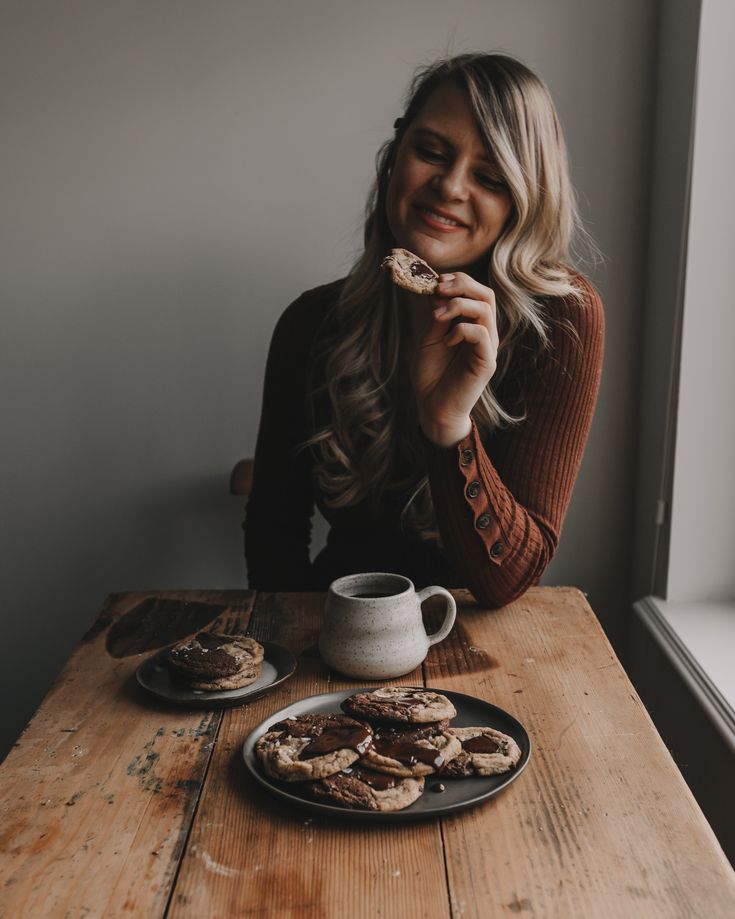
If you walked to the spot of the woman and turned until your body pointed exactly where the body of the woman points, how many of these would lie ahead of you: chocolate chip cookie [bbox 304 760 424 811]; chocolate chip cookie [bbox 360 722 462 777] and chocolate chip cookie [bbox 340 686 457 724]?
3

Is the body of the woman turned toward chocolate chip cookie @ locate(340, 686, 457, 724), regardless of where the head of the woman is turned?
yes

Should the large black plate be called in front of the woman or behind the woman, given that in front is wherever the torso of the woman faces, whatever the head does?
in front

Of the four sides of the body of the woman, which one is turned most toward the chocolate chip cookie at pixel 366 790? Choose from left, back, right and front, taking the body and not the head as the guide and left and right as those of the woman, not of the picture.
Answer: front

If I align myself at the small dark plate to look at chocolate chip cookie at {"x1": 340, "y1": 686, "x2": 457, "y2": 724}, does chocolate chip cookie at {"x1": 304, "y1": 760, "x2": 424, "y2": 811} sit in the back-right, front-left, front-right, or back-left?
front-right

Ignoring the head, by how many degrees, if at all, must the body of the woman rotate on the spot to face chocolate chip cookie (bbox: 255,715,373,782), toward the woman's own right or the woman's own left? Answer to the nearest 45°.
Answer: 0° — they already face it

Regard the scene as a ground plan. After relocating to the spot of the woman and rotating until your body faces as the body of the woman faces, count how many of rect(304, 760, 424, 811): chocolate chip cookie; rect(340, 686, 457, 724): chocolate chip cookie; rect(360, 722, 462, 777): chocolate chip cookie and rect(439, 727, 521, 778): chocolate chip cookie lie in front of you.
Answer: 4

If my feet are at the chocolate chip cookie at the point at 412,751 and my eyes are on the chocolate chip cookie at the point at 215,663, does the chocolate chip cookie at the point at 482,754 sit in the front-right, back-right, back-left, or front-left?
back-right

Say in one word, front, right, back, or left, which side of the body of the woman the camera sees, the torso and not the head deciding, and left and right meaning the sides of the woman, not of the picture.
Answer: front

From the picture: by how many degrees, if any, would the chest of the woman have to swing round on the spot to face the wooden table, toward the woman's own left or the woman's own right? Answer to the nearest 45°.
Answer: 0° — they already face it
